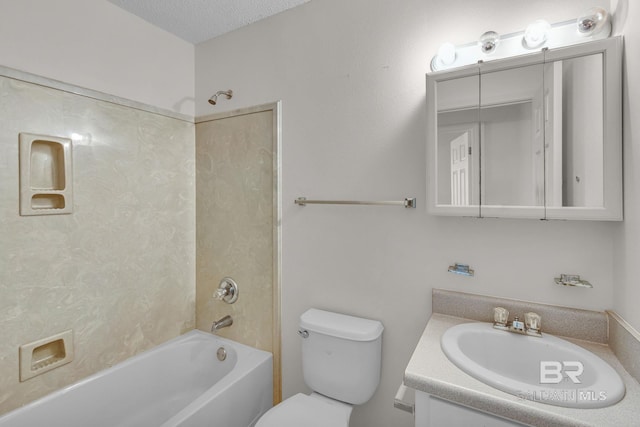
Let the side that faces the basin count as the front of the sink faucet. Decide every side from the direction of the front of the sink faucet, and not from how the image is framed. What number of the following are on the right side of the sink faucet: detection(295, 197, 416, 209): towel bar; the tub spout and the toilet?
3

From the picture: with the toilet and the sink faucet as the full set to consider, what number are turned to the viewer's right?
0

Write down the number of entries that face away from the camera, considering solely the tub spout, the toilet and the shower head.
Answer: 0

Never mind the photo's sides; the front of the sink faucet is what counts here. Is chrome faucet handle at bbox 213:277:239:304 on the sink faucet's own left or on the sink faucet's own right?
on the sink faucet's own right

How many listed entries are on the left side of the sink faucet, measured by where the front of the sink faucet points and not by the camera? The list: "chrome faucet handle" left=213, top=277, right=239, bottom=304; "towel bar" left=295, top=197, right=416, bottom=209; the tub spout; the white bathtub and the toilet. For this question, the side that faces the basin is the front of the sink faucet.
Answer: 0

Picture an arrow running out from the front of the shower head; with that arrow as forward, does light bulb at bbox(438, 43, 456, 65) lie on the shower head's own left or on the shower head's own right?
on the shower head's own left

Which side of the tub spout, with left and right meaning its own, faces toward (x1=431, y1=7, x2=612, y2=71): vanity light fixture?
left

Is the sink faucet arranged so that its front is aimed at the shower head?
no

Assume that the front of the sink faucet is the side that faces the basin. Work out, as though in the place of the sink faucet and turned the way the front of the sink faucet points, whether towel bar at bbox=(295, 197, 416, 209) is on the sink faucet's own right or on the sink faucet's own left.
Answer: on the sink faucet's own right

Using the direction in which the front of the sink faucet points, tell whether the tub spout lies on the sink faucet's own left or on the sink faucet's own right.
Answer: on the sink faucet's own right

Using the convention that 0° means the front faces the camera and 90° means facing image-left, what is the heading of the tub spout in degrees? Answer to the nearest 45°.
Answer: approximately 45°

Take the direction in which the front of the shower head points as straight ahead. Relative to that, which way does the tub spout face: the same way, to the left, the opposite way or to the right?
the same way

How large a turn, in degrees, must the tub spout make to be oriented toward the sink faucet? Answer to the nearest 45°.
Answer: approximately 90° to its left

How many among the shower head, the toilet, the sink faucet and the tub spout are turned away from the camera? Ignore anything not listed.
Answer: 0

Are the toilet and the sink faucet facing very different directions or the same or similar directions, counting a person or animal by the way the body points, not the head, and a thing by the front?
same or similar directions

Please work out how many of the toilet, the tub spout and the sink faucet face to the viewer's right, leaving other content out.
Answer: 0

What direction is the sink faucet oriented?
toward the camera

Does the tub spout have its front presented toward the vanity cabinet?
no
